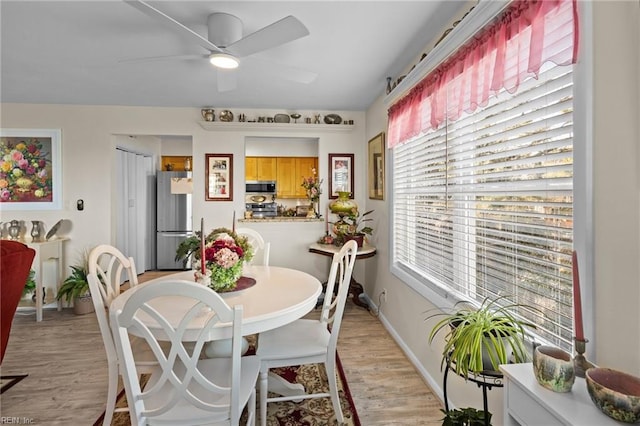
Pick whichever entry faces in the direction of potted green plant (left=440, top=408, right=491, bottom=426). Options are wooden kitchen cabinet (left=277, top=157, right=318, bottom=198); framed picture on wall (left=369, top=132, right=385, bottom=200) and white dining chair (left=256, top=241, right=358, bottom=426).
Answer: the wooden kitchen cabinet

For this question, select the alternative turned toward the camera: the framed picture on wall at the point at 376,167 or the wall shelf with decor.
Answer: the wall shelf with decor

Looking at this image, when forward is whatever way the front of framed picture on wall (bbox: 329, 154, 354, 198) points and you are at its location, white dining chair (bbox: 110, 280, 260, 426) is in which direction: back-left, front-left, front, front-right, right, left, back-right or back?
front

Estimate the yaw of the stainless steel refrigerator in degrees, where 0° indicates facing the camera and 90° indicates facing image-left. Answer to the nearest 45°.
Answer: approximately 0°

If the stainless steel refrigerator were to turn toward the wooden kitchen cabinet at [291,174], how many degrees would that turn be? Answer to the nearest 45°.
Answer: approximately 90° to its left

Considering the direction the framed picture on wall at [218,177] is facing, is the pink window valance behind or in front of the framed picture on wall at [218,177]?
in front

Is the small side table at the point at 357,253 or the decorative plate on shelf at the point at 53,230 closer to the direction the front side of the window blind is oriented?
the decorative plate on shelf

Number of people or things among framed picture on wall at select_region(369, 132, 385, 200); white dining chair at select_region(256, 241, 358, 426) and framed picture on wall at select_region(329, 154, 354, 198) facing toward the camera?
1

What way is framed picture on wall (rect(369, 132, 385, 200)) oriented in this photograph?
to the viewer's left

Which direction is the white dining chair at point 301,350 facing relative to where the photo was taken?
to the viewer's left

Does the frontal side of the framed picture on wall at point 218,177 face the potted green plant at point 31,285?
no

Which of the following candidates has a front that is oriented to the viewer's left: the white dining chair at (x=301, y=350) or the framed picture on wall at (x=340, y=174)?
the white dining chair

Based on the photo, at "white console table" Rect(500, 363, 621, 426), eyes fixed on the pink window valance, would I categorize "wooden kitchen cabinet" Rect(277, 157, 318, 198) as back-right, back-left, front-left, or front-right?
front-left

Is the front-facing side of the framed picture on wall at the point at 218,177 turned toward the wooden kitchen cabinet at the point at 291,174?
no

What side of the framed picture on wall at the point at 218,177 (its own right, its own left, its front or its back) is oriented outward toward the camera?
front

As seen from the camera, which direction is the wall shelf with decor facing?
toward the camera

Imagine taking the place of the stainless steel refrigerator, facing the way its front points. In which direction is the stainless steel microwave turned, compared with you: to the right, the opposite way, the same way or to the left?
the same way

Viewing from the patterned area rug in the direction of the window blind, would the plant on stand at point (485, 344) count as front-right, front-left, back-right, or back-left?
front-right

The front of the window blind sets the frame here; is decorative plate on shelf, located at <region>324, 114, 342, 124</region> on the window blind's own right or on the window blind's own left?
on the window blind's own right

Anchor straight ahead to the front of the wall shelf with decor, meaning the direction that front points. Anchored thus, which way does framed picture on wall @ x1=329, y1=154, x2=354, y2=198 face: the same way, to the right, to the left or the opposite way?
the same way
